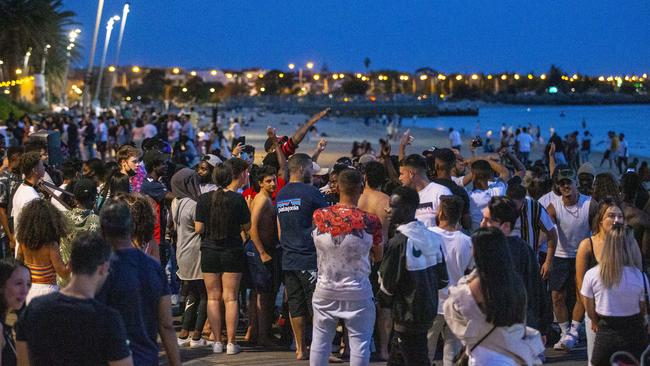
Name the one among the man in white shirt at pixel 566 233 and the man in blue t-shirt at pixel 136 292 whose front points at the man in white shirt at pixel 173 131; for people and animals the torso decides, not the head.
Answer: the man in blue t-shirt

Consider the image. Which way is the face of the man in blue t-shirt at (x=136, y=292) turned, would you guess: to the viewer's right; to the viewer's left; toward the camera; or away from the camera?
away from the camera

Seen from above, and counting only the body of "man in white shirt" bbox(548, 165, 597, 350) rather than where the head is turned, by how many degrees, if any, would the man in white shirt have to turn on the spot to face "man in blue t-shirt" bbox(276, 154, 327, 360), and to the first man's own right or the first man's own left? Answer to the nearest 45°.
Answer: approximately 45° to the first man's own right

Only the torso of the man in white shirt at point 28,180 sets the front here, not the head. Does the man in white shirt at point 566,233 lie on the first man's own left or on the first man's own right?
on the first man's own right

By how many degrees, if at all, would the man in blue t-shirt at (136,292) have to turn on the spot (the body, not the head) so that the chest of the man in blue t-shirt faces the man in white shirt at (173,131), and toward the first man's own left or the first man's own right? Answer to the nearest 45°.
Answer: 0° — they already face them

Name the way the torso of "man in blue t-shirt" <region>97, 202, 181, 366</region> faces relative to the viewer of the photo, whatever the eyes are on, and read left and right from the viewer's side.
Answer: facing away from the viewer

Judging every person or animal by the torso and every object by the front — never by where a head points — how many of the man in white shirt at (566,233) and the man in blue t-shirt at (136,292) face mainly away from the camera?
1

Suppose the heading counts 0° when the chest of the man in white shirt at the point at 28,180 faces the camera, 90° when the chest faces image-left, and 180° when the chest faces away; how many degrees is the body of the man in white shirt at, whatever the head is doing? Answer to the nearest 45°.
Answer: approximately 225°
